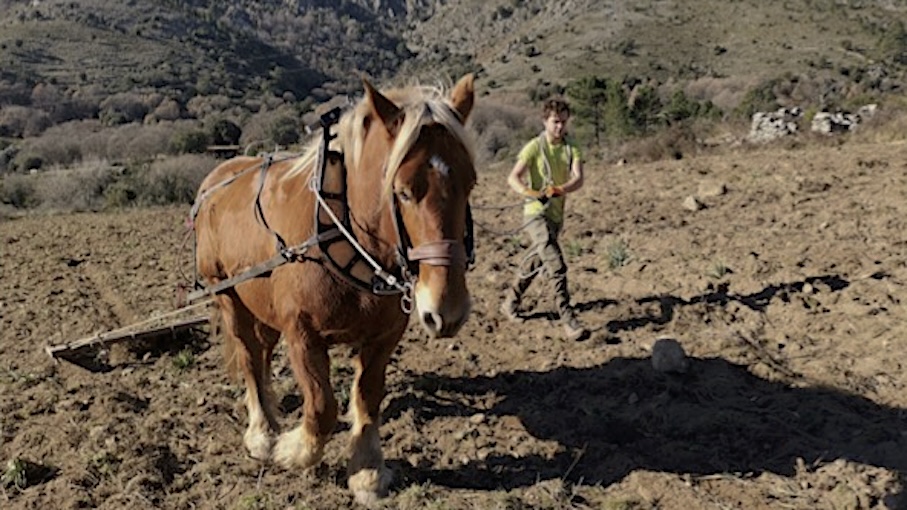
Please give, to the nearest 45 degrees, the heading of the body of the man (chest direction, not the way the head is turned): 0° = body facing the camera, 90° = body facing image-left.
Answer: approximately 315°

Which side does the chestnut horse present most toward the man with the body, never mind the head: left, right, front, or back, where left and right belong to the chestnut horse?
left

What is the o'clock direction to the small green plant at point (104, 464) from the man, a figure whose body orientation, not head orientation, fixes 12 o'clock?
The small green plant is roughly at 3 o'clock from the man.

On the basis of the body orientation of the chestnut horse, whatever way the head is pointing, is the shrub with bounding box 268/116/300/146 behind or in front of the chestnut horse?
behind

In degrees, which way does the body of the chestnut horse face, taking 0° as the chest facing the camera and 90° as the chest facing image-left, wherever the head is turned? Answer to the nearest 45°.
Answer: approximately 315°

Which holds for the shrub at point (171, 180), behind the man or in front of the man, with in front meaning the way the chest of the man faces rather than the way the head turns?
behind

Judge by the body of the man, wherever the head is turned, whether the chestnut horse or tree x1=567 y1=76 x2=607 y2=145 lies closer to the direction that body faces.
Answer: the chestnut horse

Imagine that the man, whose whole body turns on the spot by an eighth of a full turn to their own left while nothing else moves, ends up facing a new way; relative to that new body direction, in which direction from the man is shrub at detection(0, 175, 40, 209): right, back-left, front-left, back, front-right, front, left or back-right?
back-left

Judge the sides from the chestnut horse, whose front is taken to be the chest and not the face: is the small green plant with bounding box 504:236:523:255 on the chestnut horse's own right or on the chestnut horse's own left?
on the chestnut horse's own left

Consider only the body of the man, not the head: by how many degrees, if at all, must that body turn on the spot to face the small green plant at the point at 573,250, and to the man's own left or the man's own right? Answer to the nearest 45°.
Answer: approximately 135° to the man's own left
